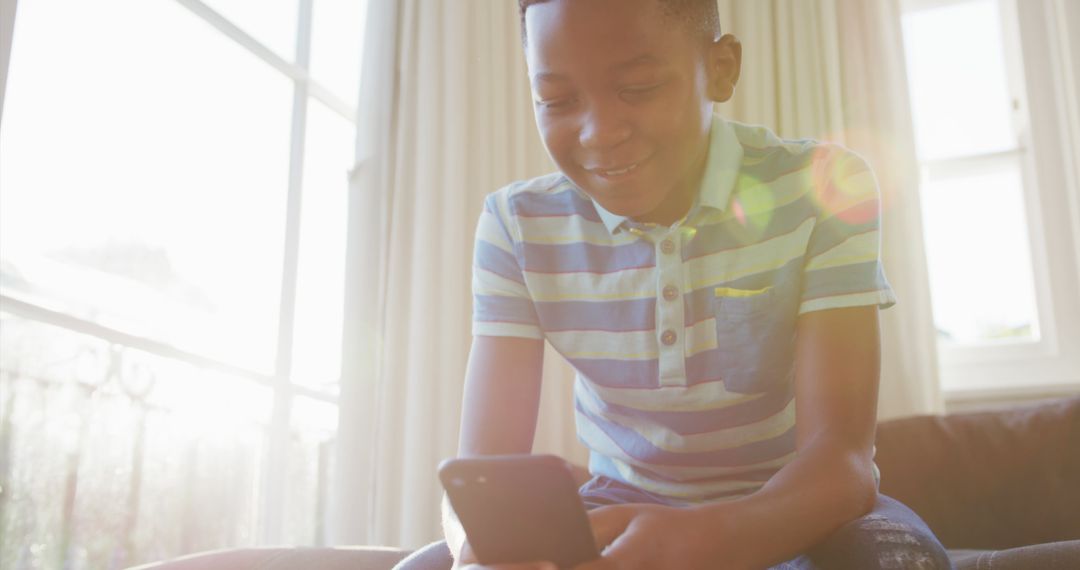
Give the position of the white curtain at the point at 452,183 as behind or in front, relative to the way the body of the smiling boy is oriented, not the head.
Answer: behind

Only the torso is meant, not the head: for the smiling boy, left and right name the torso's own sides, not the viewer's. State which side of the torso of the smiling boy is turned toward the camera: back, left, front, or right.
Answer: front

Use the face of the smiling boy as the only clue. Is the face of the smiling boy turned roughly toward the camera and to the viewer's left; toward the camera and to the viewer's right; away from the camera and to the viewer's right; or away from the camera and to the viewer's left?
toward the camera and to the viewer's left

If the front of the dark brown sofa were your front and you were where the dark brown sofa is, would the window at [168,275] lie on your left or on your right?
on your right

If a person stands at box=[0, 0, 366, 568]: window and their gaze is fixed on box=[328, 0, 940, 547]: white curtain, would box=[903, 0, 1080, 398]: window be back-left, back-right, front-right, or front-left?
front-right
